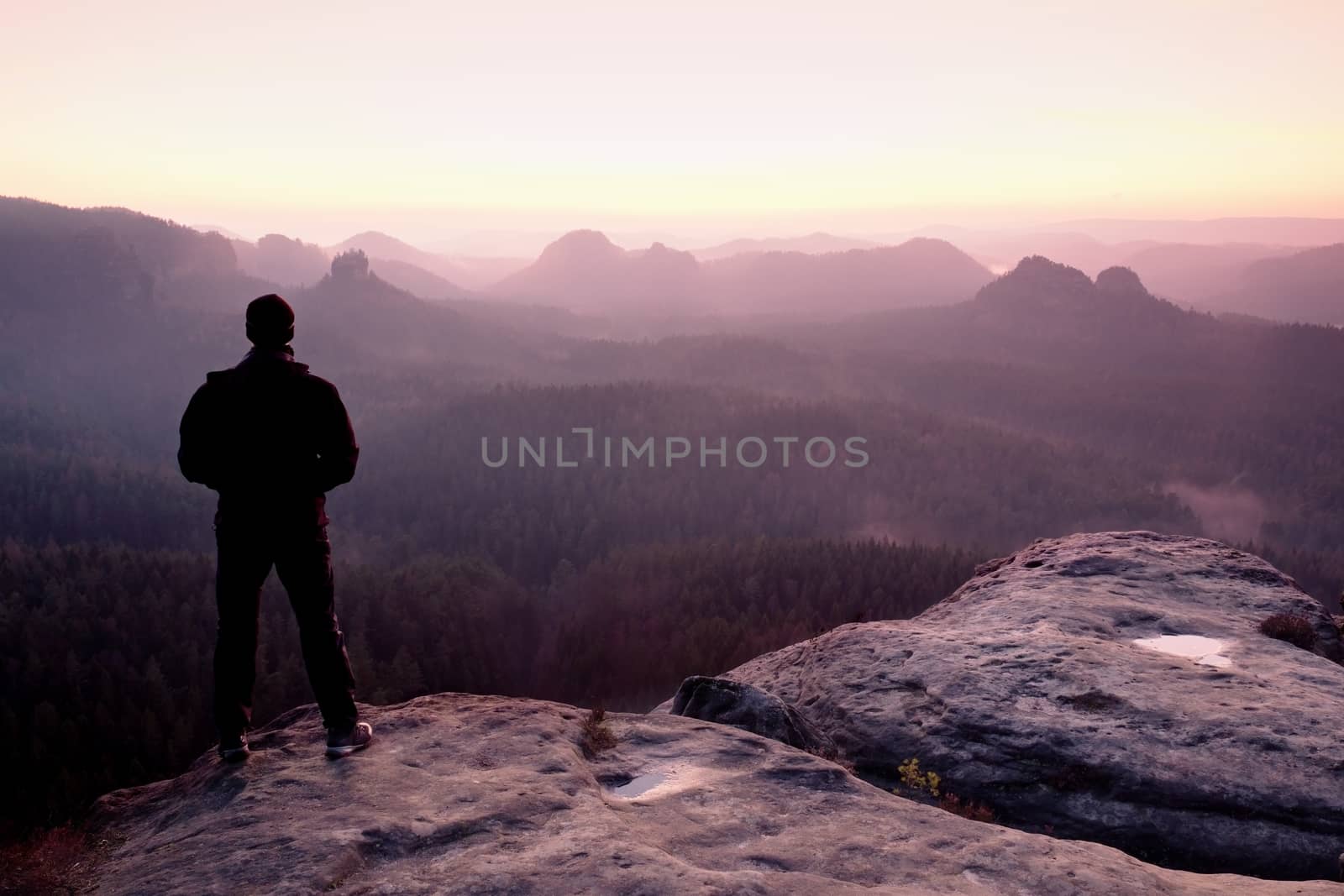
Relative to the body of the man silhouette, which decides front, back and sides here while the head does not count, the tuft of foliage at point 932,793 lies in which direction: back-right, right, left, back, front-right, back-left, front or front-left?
right

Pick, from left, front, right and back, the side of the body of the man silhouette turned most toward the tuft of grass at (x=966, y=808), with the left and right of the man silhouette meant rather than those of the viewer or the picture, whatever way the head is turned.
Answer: right

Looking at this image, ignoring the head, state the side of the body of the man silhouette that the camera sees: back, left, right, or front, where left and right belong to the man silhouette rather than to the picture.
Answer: back

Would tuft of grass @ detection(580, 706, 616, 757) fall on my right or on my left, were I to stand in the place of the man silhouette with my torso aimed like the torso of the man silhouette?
on my right

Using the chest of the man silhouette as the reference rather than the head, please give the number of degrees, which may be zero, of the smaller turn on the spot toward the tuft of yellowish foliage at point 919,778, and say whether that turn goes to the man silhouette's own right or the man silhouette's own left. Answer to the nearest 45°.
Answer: approximately 90° to the man silhouette's own right

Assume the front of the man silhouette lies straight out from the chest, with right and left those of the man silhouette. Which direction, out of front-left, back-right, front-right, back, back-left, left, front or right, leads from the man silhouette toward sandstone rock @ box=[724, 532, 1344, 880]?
right

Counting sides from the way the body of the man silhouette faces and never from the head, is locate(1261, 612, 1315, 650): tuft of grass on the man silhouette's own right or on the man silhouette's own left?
on the man silhouette's own right

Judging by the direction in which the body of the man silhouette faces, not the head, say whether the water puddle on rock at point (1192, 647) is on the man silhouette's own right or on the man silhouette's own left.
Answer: on the man silhouette's own right
